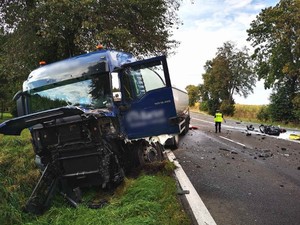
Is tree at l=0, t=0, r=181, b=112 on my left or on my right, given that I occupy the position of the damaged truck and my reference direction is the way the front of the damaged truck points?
on my right

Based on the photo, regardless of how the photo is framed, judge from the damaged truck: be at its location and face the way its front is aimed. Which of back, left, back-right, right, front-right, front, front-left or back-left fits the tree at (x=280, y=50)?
back

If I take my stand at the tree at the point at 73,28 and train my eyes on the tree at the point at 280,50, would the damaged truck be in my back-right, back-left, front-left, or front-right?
back-right

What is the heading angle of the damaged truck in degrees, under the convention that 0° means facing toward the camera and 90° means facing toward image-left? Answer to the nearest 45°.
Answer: approximately 45°

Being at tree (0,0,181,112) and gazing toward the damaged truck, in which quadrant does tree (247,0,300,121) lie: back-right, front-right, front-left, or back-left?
back-left
